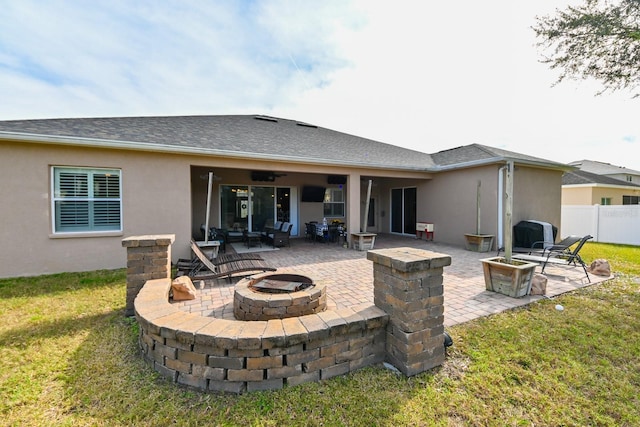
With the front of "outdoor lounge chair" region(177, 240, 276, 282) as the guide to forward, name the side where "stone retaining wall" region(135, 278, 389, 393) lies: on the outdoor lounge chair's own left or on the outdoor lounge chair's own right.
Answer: on the outdoor lounge chair's own right

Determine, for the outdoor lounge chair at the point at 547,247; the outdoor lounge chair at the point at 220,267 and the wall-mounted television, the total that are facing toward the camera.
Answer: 1

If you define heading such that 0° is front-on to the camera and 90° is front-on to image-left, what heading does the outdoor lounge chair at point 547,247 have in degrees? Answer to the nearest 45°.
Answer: approximately 90°

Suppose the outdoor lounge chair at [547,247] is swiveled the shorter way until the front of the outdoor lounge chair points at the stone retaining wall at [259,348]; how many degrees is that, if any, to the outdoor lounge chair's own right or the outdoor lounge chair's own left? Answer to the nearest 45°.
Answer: approximately 90° to the outdoor lounge chair's own left

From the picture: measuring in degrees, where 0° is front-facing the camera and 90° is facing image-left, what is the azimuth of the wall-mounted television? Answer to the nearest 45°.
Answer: approximately 0°

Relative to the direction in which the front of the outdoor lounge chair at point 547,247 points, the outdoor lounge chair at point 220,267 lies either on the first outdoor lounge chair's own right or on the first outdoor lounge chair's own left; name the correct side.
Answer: on the first outdoor lounge chair's own left

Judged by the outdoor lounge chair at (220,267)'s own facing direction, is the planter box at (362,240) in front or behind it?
in front

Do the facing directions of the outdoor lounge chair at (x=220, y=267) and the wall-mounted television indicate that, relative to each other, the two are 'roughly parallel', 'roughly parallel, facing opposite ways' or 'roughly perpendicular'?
roughly perpendicular

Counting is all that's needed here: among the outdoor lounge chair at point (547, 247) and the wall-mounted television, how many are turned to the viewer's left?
1

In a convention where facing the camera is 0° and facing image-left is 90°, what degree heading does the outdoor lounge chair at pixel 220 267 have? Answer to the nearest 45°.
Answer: approximately 270°
